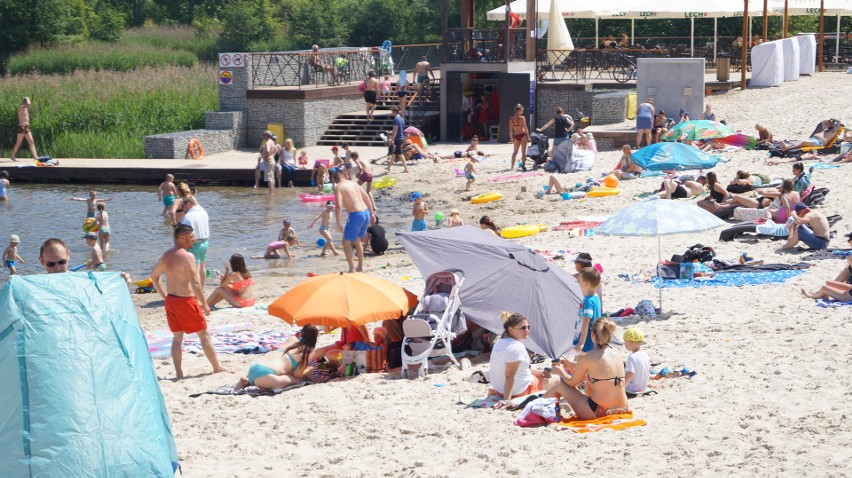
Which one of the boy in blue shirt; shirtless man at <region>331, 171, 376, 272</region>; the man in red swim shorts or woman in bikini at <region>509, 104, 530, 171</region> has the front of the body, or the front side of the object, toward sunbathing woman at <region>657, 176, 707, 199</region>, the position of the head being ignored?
the man in red swim shorts

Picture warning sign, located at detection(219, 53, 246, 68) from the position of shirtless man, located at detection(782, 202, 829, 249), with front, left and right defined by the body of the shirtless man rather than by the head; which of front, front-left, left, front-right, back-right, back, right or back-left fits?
front-right

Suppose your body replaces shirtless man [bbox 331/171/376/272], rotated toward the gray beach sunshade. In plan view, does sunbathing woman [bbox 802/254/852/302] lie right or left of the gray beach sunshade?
left

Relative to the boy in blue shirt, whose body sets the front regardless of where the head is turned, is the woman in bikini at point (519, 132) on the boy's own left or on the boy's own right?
on the boy's own right

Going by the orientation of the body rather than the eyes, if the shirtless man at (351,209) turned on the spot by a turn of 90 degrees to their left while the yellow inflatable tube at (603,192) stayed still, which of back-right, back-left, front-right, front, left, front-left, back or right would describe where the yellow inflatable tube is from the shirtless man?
back

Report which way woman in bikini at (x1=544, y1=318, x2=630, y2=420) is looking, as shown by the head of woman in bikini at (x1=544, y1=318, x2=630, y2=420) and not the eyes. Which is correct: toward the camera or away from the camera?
away from the camera

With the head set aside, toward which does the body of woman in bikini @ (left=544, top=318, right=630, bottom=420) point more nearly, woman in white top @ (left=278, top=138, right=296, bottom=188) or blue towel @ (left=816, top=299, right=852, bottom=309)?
the woman in white top

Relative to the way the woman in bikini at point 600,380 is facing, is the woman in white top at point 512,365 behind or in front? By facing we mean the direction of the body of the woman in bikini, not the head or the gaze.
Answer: in front

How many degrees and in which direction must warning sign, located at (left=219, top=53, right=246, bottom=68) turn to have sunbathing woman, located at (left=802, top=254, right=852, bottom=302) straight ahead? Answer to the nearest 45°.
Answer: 0° — it already faces them

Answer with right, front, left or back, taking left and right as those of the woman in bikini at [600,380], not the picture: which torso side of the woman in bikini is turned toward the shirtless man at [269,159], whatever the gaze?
front

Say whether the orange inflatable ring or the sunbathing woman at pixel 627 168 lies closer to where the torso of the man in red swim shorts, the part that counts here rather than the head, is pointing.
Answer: the sunbathing woman

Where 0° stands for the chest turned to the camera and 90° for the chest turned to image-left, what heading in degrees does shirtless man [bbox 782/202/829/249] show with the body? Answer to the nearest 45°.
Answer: approximately 90°

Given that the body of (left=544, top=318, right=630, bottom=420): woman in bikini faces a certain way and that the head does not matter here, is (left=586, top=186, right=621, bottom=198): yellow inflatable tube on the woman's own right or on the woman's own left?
on the woman's own right

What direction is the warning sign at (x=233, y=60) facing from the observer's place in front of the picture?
facing the viewer

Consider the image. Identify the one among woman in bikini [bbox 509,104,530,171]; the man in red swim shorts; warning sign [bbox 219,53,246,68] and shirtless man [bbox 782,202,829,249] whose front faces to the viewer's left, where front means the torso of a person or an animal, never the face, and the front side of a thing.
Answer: the shirtless man

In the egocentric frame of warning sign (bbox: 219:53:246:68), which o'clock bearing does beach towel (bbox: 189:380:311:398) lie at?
The beach towel is roughly at 12 o'clock from the warning sign.

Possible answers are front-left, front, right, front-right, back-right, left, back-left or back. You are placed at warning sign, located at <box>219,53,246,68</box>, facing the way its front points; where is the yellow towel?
front

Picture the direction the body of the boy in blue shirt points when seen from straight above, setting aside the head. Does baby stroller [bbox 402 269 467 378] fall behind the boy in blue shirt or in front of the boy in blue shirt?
in front

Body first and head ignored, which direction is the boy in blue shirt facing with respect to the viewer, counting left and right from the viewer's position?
facing to the left of the viewer
